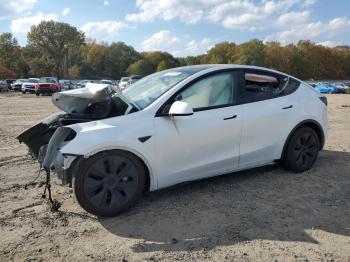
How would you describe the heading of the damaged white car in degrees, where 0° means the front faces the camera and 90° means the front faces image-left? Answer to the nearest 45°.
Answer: approximately 45°
